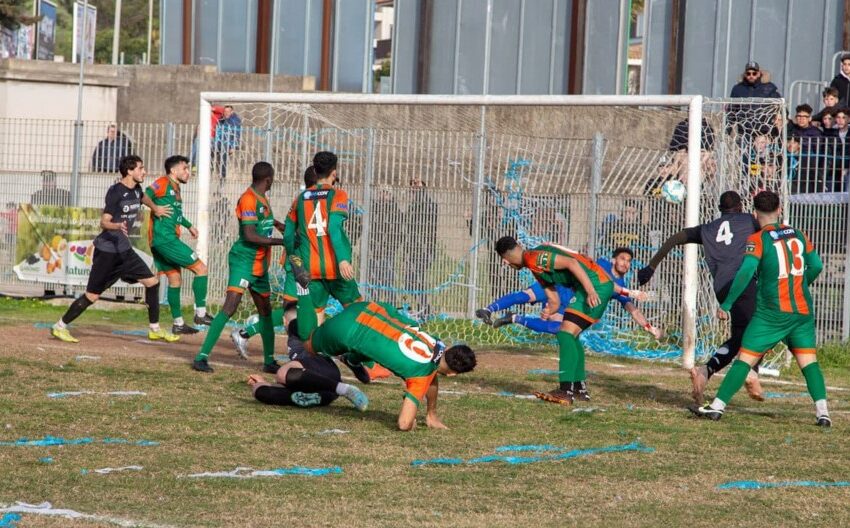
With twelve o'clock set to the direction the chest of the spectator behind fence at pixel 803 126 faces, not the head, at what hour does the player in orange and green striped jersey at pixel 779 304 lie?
The player in orange and green striped jersey is roughly at 12 o'clock from the spectator behind fence.

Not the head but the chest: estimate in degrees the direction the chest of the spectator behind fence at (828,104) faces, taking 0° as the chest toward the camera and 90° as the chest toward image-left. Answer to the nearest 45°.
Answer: approximately 45°

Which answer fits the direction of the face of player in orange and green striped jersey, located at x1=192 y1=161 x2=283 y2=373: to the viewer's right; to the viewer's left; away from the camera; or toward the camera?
to the viewer's right

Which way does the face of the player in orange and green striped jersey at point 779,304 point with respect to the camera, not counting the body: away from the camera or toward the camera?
away from the camera

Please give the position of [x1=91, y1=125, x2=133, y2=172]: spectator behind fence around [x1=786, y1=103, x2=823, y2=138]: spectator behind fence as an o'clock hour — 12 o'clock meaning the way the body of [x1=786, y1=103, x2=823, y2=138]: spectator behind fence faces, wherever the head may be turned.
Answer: [x1=91, y1=125, x2=133, y2=172]: spectator behind fence is roughly at 3 o'clock from [x1=786, y1=103, x2=823, y2=138]: spectator behind fence.

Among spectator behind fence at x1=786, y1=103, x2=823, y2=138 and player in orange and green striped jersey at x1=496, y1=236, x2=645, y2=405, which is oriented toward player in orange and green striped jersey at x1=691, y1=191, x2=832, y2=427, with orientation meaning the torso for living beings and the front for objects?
the spectator behind fence

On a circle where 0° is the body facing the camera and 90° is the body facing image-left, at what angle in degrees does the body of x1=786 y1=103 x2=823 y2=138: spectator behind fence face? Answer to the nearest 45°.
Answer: approximately 0°

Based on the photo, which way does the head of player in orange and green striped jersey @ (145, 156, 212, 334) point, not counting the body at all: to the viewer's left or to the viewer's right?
to the viewer's right

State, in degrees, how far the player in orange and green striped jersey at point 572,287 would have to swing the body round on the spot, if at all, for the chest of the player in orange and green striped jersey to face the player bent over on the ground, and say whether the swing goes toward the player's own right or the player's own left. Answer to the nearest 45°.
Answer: approximately 45° to the player's own left

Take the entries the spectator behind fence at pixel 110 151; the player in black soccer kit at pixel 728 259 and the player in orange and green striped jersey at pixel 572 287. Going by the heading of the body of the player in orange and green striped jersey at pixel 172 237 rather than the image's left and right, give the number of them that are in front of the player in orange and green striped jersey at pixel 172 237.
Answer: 2
